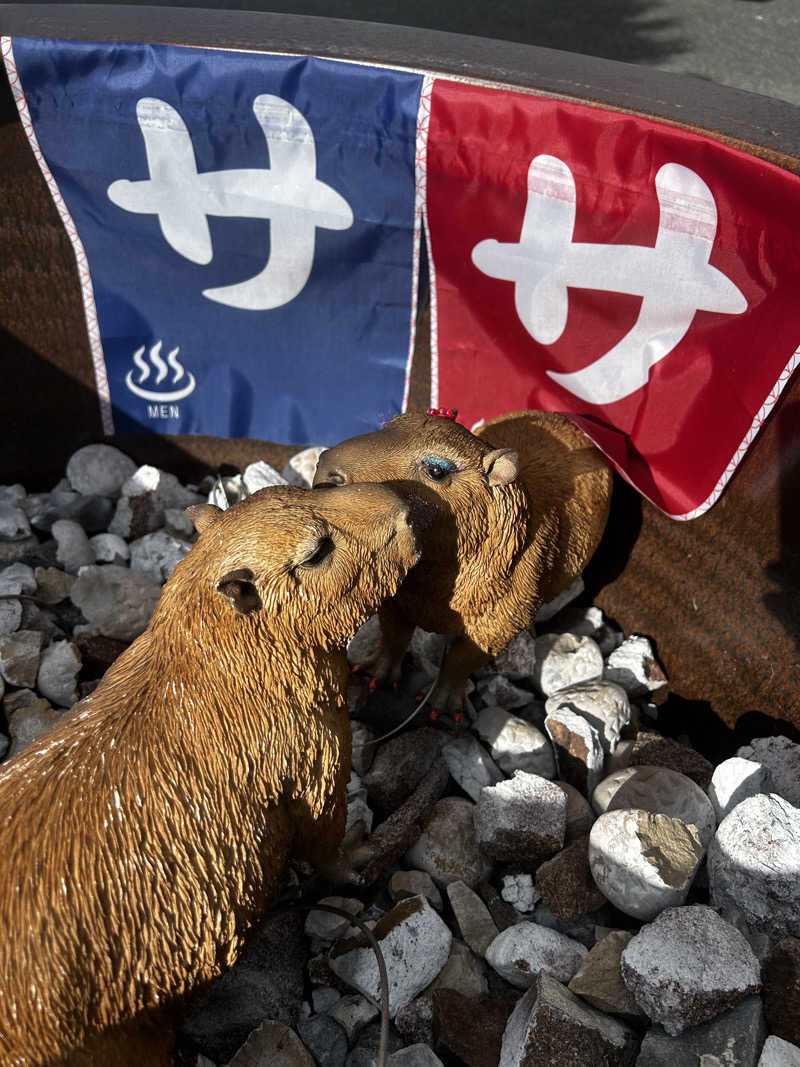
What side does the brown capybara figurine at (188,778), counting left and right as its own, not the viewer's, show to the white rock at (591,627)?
front

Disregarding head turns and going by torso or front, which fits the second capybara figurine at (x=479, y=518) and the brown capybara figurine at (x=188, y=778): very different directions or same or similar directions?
very different directions

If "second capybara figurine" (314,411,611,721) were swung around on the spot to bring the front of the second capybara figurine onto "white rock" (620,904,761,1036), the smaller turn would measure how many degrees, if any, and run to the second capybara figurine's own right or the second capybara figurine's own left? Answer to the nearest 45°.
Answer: approximately 90° to the second capybara figurine's own left

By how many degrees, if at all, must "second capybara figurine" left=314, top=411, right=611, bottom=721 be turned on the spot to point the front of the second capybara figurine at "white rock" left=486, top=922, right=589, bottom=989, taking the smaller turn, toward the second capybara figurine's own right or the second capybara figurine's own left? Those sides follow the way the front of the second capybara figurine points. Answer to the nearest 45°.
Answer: approximately 90° to the second capybara figurine's own left

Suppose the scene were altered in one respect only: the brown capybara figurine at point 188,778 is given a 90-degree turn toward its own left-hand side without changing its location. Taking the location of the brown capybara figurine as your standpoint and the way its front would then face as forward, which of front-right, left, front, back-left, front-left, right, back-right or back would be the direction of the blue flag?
front-right

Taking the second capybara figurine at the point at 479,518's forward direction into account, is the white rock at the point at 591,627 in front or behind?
behind

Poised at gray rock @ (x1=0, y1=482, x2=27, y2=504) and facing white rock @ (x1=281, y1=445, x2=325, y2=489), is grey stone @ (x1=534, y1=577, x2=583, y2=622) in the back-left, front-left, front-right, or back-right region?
front-right

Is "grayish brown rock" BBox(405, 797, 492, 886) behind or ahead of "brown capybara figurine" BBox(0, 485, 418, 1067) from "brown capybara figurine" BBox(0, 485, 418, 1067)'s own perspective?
ahead

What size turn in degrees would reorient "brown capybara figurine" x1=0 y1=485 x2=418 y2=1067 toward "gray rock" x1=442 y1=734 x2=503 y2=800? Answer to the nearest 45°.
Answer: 0° — it already faces it

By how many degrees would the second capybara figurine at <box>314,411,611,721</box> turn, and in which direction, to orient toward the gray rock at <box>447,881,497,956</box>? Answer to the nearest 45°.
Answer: approximately 90° to its left

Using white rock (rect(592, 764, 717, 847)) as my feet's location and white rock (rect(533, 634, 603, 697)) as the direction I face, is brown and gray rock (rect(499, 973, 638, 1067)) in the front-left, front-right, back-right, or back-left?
back-left

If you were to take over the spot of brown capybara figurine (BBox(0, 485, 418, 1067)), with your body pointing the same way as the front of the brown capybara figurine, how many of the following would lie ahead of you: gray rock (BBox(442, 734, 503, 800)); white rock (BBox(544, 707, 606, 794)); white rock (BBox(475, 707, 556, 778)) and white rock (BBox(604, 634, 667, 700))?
4

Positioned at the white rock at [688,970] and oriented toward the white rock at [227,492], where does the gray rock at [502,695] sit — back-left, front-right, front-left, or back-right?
front-right

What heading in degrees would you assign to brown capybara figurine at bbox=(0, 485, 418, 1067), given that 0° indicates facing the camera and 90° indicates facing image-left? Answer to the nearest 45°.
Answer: approximately 225°
